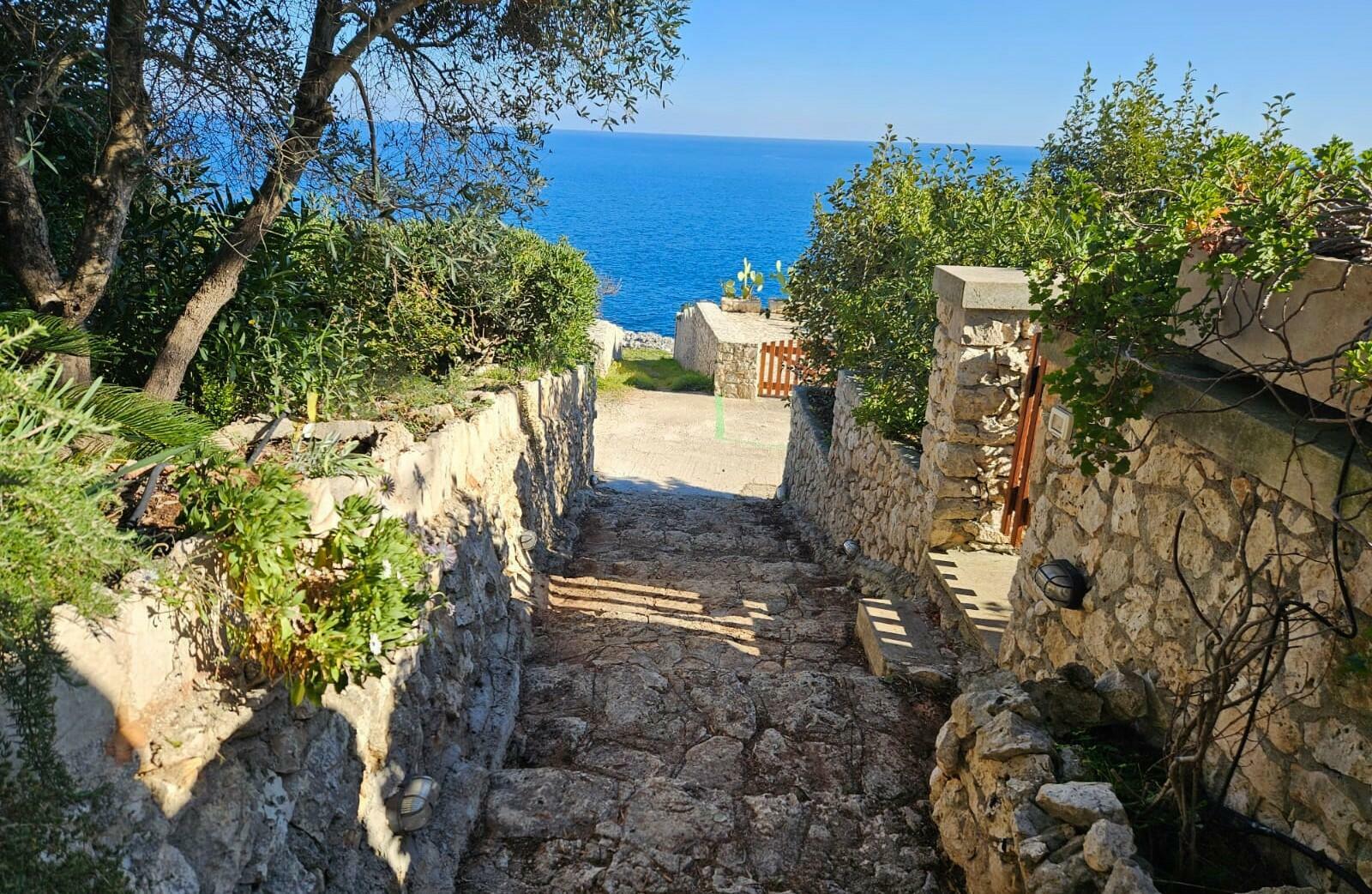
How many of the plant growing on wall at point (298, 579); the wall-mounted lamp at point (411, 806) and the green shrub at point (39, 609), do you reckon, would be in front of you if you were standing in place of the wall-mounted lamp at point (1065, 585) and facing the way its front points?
3

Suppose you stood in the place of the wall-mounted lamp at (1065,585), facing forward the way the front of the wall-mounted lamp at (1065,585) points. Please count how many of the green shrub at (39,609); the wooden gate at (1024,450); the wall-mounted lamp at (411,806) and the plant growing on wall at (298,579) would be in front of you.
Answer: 3

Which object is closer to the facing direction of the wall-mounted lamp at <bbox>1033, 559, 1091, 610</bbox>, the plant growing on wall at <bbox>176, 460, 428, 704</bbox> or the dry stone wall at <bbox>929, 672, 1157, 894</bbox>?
the plant growing on wall

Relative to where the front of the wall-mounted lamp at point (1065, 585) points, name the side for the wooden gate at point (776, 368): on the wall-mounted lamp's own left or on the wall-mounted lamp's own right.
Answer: on the wall-mounted lamp's own right

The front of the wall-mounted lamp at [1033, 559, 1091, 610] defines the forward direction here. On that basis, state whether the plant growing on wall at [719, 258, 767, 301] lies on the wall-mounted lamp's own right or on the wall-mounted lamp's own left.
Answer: on the wall-mounted lamp's own right

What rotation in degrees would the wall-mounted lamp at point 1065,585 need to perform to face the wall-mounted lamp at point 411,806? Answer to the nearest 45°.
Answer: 0° — it already faces it

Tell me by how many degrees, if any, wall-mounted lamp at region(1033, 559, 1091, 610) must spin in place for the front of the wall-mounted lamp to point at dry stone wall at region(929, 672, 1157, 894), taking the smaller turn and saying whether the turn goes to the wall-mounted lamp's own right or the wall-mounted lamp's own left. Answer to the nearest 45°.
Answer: approximately 45° to the wall-mounted lamp's own left

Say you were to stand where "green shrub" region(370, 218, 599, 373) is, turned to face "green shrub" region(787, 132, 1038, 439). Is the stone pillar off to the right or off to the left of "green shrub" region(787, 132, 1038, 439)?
right

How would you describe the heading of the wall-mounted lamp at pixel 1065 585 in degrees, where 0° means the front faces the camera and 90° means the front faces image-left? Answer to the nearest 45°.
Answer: approximately 45°

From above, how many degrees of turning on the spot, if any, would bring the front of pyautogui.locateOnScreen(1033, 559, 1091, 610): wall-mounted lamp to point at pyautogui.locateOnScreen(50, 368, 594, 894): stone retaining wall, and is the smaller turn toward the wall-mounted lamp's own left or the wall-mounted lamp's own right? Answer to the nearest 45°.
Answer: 0° — it already faces it

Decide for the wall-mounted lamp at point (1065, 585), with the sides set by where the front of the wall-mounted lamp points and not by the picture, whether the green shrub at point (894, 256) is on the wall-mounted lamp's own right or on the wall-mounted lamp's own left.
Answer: on the wall-mounted lamp's own right
